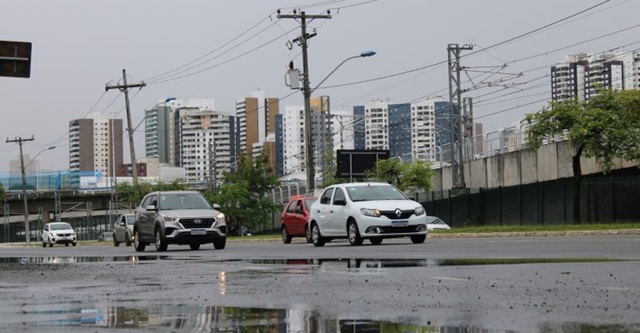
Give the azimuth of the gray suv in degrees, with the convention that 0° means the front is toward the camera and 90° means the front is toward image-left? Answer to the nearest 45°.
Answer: approximately 315°

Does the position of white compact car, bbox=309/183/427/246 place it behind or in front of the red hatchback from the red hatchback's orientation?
in front

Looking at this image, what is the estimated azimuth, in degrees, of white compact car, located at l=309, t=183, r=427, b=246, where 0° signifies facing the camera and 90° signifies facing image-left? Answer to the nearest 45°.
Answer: approximately 315°

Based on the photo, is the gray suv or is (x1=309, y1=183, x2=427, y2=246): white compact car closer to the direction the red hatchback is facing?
the white compact car

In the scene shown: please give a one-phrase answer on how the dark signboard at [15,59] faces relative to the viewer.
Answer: facing away from the viewer

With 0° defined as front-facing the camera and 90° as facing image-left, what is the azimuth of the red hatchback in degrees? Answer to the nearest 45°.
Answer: approximately 315°

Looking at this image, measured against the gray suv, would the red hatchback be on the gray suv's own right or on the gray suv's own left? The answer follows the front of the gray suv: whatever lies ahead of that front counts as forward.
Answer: on the gray suv's own left

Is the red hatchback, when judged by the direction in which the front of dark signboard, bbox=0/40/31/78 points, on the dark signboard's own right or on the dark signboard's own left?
on the dark signboard's own right
